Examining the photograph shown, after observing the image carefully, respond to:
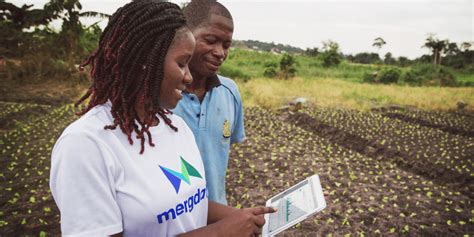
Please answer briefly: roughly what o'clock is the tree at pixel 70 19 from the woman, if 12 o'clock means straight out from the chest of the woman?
The tree is roughly at 7 o'clock from the woman.

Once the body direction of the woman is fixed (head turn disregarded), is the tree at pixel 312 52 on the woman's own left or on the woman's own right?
on the woman's own left

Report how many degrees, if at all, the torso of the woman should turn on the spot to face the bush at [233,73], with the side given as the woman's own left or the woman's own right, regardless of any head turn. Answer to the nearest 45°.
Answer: approximately 135° to the woman's own left

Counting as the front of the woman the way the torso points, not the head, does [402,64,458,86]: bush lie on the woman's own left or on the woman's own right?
on the woman's own left

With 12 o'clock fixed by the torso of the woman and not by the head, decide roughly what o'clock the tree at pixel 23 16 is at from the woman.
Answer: The tree is roughly at 7 o'clock from the woman.

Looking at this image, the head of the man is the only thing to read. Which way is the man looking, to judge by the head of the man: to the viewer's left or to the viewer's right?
to the viewer's right

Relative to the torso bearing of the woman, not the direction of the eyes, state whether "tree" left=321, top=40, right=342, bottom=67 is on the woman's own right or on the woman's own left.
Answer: on the woman's own left

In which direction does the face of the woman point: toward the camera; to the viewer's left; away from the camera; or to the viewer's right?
to the viewer's right

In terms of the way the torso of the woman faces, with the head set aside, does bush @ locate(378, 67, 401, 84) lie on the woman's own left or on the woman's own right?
on the woman's own left

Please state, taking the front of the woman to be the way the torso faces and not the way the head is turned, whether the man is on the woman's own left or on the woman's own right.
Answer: on the woman's own left

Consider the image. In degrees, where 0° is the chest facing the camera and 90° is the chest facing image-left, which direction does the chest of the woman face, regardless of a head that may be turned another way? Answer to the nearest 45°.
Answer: approximately 315°
